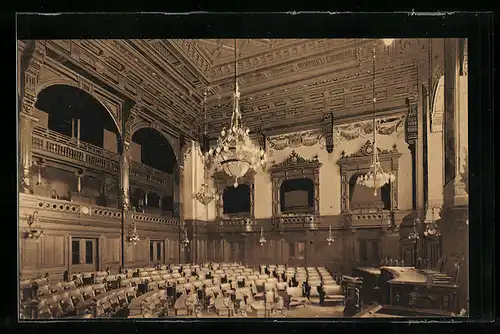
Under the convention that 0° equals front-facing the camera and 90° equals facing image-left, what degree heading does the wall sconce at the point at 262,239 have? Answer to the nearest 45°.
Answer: approximately 0°
